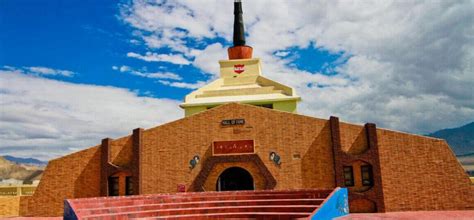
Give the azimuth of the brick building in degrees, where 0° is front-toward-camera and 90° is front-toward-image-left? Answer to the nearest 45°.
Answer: approximately 0°
